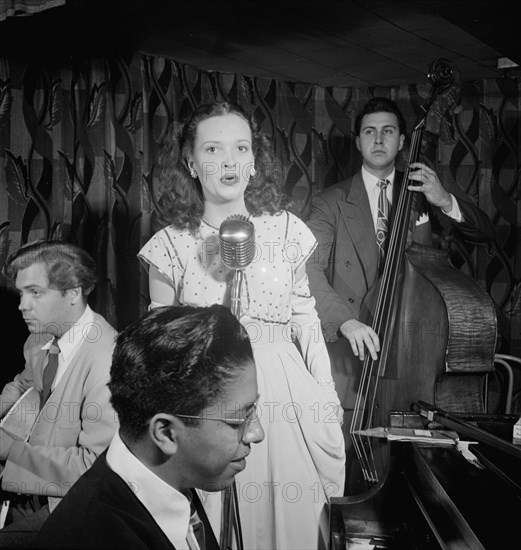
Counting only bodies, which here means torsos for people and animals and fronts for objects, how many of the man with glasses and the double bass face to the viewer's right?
1

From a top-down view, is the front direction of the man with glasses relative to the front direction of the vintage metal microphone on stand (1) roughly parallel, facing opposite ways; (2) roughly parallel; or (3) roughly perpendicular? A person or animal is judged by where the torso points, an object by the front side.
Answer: roughly perpendicular

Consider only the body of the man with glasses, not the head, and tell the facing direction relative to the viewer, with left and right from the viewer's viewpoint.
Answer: facing to the right of the viewer

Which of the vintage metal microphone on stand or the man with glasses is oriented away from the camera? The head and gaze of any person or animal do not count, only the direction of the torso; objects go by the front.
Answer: the vintage metal microphone on stand

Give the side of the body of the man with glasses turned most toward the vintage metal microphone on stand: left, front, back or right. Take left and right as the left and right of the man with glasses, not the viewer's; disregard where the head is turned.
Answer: left

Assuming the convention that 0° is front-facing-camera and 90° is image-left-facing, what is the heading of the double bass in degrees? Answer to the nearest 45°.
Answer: approximately 45°

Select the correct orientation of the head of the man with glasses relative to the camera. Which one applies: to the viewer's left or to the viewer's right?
to the viewer's right

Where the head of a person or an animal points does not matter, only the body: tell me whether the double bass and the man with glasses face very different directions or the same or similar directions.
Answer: very different directions

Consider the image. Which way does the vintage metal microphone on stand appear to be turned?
away from the camera
